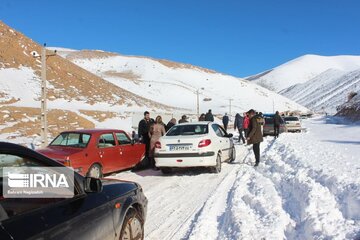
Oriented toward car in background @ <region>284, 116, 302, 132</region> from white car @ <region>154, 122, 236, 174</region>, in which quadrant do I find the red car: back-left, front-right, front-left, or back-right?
back-left

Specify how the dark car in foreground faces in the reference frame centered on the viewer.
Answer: facing away from the viewer and to the right of the viewer

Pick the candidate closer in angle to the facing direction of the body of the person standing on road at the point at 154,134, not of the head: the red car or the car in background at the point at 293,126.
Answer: the car in background

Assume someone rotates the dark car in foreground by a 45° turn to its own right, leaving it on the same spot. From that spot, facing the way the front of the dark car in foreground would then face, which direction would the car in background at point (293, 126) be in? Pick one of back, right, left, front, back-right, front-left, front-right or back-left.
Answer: front-left

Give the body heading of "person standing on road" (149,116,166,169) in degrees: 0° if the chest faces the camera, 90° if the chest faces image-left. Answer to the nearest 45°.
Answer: approximately 180°

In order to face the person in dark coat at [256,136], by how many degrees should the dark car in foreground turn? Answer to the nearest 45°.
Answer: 0° — it already faces them

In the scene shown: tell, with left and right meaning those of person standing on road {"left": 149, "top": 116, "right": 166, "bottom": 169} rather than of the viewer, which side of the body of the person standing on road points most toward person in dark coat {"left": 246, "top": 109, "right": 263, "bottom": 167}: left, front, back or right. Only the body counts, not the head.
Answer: right
